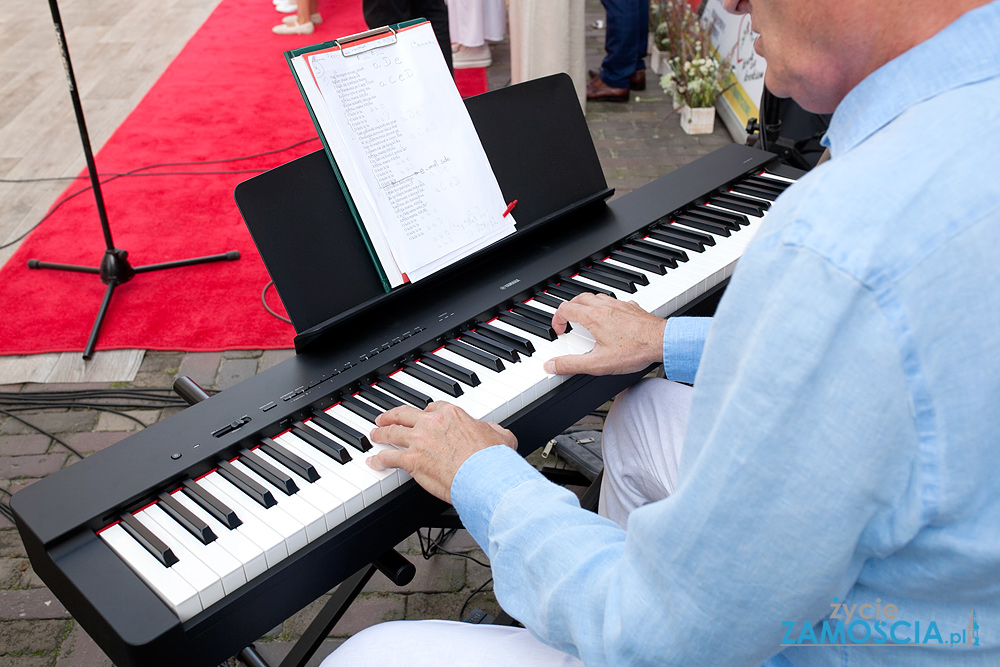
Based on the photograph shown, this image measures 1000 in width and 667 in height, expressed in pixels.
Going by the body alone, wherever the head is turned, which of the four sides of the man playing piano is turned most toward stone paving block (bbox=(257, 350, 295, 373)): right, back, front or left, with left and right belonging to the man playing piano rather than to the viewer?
front

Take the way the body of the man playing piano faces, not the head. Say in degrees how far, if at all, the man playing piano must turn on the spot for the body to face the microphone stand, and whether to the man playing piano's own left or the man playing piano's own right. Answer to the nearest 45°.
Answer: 0° — they already face it

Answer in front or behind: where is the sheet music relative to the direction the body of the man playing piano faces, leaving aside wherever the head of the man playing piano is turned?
in front

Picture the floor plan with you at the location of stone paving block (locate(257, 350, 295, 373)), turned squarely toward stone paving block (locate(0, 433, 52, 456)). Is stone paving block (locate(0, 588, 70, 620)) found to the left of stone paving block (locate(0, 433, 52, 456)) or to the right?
left

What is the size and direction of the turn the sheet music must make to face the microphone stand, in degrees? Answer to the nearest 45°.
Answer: approximately 180°

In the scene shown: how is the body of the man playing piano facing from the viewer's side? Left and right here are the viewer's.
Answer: facing away from the viewer and to the left of the viewer

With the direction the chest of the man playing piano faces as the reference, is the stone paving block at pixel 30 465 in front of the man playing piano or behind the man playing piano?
in front

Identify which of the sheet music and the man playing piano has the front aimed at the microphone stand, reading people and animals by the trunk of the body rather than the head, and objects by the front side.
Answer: the man playing piano

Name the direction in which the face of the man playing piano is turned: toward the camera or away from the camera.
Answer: away from the camera

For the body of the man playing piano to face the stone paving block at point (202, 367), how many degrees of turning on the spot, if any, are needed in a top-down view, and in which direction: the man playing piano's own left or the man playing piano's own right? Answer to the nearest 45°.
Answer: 0° — they already face it

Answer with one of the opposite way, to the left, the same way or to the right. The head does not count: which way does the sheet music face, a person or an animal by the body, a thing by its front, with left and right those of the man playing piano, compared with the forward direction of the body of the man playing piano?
the opposite way
